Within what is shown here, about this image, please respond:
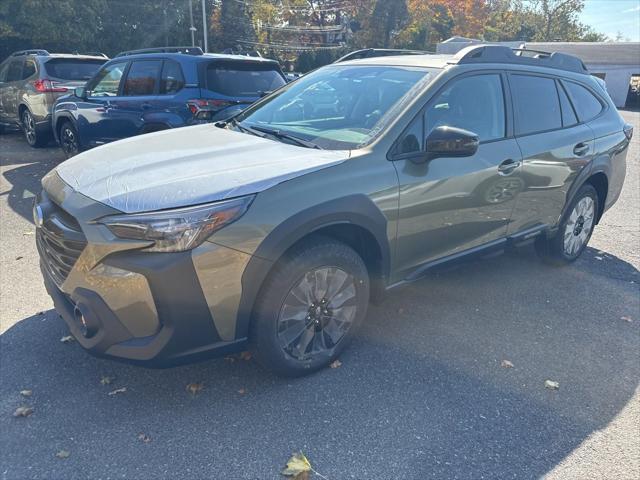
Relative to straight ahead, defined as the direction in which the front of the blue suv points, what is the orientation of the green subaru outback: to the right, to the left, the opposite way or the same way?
to the left

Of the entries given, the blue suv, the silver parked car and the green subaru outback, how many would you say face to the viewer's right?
0

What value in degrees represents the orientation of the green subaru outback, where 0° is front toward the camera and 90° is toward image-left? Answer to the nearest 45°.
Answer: approximately 45°

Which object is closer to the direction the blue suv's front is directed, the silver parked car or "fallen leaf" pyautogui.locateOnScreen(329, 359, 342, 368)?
the silver parked car

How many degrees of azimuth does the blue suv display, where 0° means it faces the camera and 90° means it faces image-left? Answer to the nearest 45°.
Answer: approximately 135°

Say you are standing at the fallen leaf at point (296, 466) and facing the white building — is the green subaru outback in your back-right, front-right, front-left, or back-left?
front-left

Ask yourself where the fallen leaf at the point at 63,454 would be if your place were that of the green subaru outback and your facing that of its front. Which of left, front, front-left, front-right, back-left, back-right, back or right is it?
front

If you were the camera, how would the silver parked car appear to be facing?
facing away from the viewer and to the left of the viewer

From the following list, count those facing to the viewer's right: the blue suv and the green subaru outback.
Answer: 0

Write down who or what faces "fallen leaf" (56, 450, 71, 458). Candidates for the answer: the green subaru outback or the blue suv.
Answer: the green subaru outback

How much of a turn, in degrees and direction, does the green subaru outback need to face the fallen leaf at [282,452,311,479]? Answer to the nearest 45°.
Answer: approximately 45° to its left

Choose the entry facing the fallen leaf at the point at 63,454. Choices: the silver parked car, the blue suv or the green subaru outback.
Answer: the green subaru outback

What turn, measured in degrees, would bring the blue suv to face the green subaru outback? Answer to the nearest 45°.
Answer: approximately 135° to its left

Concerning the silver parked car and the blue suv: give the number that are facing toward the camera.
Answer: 0

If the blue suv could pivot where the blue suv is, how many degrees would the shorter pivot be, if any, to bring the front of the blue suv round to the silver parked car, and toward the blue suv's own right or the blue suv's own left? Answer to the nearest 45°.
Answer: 0° — it already faces it
